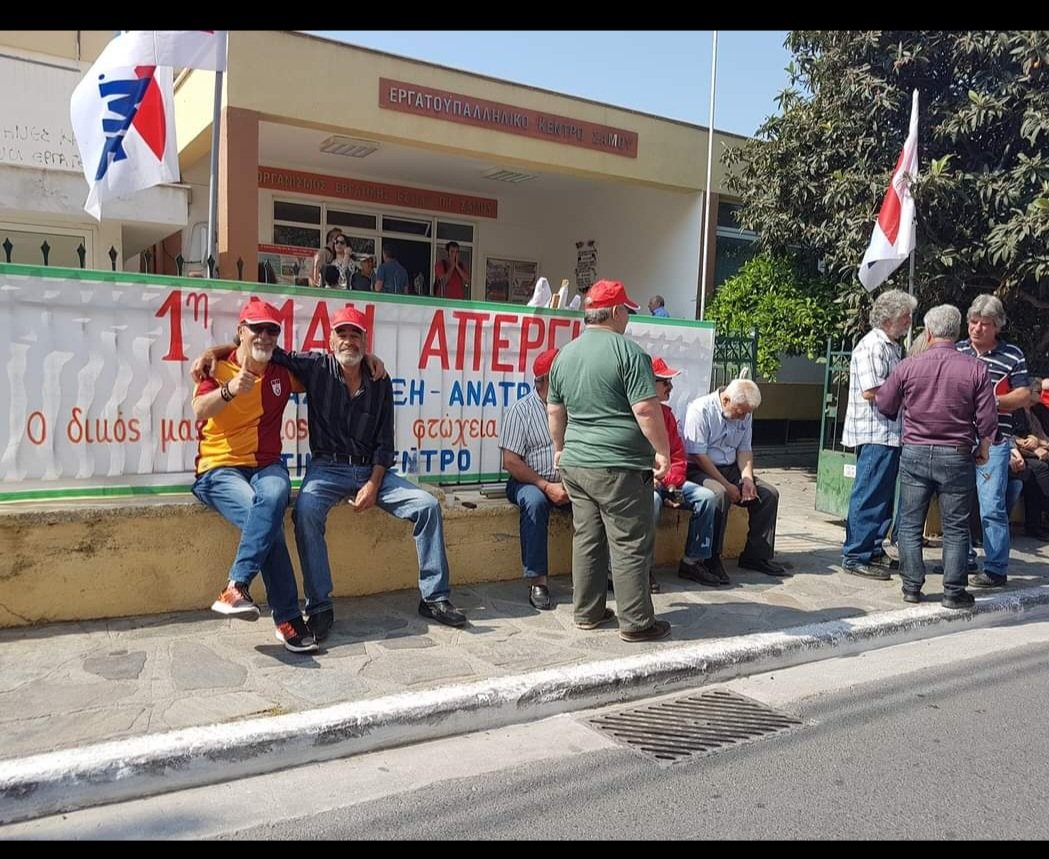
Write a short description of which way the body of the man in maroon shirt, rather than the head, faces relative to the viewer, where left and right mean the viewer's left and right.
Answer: facing away from the viewer

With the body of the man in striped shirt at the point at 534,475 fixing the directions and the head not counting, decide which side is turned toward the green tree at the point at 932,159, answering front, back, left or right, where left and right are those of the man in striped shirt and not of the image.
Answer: left

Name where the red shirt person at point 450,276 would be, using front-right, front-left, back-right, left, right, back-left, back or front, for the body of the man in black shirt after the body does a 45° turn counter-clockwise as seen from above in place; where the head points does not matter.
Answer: back-left

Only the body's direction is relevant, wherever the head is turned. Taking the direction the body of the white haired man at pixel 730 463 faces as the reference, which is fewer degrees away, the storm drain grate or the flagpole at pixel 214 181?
the storm drain grate

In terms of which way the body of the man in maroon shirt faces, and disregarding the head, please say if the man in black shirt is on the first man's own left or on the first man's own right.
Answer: on the first man's own left

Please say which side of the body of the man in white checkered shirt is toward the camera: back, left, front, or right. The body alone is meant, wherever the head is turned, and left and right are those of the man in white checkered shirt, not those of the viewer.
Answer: right

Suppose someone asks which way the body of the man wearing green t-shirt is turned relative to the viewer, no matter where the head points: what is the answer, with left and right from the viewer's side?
facing away from the viewer and to the right of the viewer

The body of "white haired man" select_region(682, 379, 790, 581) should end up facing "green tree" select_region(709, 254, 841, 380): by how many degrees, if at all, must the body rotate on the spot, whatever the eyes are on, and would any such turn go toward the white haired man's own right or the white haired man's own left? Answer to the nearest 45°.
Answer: approximately 135° to the white haired man's own left
